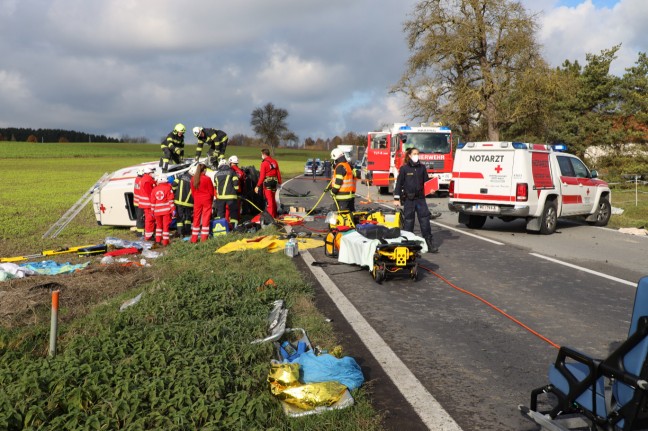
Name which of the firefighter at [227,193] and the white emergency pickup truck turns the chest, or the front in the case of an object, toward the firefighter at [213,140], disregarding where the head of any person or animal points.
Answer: the firefighter at [227,193]

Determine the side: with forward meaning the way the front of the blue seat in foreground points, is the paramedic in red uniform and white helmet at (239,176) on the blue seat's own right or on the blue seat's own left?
on the blue seat's own right

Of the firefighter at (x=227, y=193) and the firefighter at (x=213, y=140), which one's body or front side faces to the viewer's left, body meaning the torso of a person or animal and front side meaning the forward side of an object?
the firefighter at (x=213, y=140)

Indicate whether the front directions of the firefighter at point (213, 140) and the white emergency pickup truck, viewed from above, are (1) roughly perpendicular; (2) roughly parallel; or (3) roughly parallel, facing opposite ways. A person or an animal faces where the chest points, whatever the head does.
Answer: roughly parallel, facing opposite ways

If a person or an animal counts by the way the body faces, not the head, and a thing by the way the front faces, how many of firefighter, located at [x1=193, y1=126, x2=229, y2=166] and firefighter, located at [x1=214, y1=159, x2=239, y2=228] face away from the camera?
1

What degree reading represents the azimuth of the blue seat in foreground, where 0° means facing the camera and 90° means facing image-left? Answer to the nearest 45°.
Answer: approximately 90°

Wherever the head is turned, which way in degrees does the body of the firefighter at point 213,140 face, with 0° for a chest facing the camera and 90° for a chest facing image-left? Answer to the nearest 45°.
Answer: approximately 90°

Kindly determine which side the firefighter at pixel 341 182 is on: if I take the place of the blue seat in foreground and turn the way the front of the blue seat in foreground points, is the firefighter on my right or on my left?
on my right

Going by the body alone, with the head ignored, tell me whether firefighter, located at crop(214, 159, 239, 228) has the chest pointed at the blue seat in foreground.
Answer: no

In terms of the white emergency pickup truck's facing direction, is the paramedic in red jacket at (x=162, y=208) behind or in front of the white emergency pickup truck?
behind

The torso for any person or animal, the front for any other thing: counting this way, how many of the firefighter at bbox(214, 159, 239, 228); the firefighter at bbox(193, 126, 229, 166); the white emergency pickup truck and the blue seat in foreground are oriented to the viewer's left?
2

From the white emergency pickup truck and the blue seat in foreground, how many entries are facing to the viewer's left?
1

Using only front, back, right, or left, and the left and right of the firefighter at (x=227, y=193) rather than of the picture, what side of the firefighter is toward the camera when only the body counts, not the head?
back

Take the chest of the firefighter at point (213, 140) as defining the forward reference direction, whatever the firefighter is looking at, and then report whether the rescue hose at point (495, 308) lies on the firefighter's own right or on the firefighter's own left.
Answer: on the firefighter's own left

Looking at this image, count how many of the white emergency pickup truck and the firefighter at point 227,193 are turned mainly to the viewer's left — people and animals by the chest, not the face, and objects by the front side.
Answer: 0

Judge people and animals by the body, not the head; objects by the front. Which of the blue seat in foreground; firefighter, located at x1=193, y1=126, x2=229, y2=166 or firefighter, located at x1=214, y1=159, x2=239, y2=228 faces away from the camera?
firefighter, located at x1=214, y1=159, x2=239, y2=228

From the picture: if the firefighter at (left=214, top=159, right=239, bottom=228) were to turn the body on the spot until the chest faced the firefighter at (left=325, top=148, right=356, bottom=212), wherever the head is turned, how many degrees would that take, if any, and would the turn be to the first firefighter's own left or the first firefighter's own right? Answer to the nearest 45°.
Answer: approximately 135° to the first firefighter's own right

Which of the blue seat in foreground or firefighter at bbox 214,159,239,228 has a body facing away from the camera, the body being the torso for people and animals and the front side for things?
the firefighter

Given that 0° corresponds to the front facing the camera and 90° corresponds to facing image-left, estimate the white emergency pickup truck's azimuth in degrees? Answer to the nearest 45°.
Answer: approximately 225°
